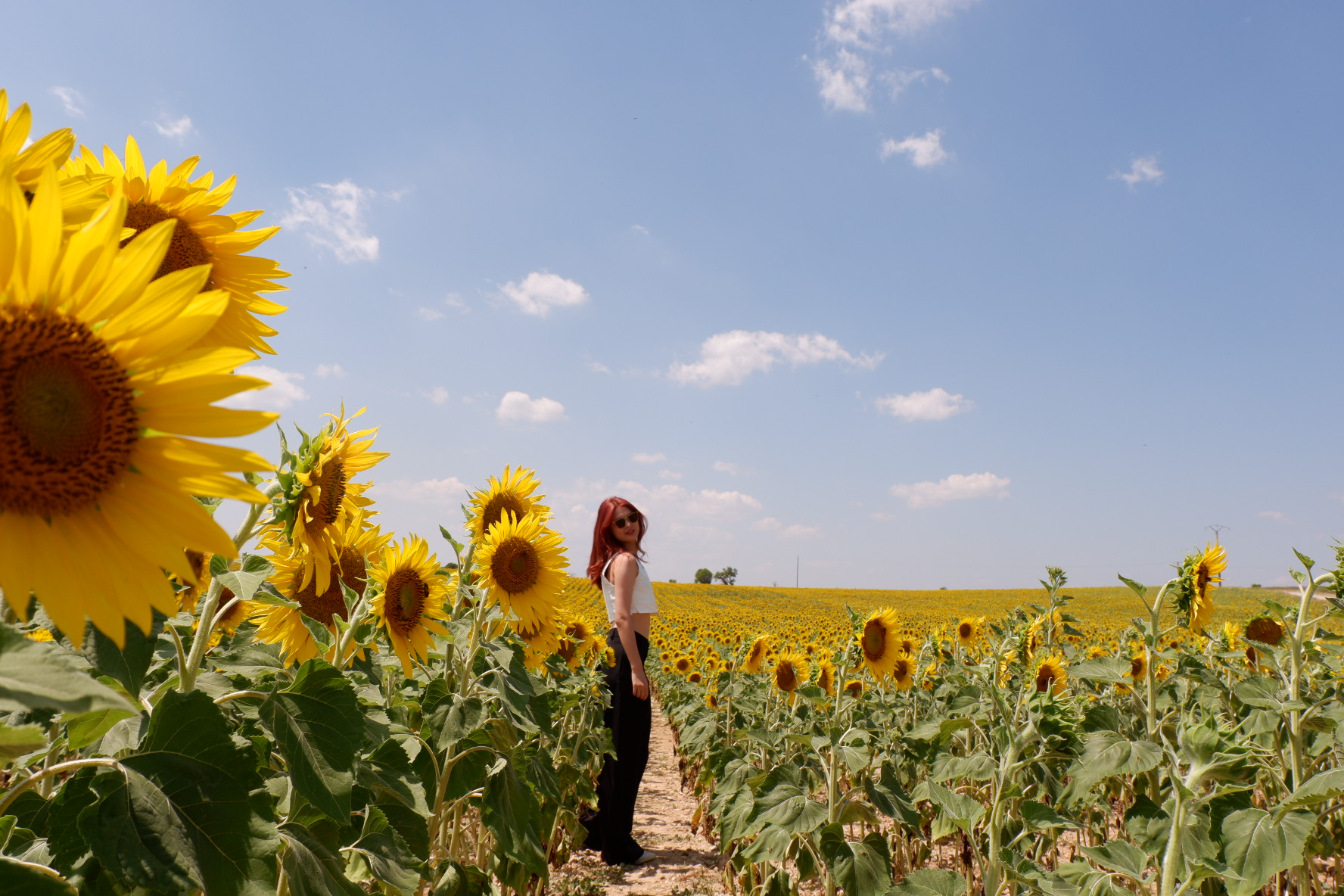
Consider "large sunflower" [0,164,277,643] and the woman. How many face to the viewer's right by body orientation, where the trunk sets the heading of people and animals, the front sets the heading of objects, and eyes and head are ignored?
1

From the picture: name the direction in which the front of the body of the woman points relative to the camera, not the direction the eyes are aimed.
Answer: to the viewer's right

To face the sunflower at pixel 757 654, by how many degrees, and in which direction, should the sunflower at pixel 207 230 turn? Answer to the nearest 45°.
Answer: approximately 135° to its left

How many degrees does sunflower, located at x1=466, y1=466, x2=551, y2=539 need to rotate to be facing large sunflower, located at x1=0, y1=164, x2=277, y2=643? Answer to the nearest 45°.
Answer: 0° — it already faces it

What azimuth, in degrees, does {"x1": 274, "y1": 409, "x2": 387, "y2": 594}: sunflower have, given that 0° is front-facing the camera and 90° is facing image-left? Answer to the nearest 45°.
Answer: approximately 315°

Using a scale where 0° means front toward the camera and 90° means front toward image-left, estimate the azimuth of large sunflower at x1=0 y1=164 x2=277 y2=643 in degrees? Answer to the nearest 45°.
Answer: approximately 0°
